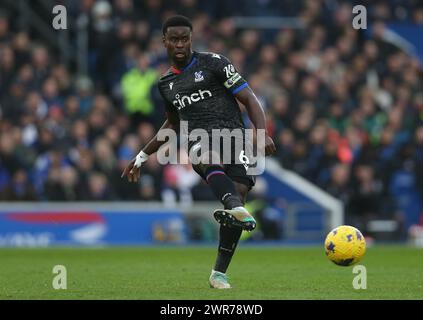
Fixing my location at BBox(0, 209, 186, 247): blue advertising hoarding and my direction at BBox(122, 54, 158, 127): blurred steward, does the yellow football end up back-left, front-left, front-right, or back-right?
back-right

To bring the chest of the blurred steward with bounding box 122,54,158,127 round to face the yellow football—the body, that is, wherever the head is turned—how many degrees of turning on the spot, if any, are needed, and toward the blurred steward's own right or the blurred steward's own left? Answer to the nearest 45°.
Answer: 0° — they already face it

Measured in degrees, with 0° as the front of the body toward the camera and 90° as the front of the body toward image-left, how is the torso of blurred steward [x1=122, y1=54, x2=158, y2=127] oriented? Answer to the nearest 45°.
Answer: approximately 0°

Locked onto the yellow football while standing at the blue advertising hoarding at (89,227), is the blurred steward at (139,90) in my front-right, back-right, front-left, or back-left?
back-left
